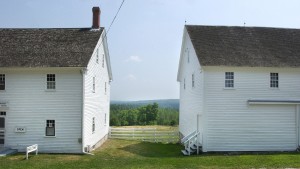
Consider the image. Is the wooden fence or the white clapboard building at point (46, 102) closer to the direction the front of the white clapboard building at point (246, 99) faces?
the white clapboard building

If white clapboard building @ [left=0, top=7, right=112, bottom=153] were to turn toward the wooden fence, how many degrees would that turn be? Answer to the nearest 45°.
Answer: approximately 135° to its left

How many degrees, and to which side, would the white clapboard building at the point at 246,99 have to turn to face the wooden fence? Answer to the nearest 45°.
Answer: approximately 135° to its right

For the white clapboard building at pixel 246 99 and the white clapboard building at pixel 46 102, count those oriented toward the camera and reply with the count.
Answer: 2

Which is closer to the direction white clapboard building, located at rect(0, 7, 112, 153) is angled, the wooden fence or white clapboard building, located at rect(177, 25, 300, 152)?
the white clapboard building

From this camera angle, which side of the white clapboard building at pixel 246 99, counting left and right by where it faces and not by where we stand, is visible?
front

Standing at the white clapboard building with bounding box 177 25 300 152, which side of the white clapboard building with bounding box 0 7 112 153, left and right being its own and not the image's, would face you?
left
